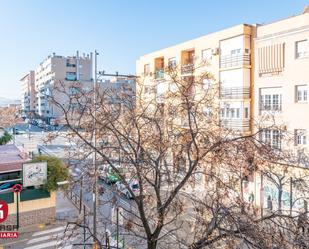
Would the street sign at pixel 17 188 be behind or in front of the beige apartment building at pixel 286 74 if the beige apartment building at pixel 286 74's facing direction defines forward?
in front

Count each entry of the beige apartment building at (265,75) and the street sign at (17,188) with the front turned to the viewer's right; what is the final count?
0

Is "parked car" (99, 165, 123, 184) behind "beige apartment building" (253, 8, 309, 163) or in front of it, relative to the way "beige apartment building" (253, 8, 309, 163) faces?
in front

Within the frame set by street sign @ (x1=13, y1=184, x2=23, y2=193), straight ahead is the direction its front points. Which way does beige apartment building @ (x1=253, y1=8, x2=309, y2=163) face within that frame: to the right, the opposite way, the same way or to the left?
to the right

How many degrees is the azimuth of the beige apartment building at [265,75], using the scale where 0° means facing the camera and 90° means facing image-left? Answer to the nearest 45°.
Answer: approximately 45°

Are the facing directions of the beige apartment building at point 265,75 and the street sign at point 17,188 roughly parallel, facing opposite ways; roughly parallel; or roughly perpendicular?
roughly perpendicular

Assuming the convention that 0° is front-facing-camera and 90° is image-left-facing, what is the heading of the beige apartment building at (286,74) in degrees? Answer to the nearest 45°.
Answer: approximately 45°
